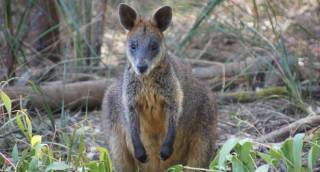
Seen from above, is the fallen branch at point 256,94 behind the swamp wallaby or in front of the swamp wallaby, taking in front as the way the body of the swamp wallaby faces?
behind

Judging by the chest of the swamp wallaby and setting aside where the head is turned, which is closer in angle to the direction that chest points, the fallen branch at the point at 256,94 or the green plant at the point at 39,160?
the green plant

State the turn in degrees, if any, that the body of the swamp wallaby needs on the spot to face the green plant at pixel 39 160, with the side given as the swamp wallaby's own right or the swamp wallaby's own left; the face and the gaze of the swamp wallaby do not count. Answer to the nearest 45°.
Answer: approximately 45° to the swamp wallaby's own right

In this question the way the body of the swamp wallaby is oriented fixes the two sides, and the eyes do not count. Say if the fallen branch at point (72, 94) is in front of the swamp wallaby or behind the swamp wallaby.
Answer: behind

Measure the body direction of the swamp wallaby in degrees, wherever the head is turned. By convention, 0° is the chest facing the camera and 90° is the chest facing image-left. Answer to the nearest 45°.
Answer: approximately 0°

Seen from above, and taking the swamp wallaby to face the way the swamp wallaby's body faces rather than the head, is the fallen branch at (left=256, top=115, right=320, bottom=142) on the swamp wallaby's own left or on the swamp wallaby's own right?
on the swamp wallaby's own left
